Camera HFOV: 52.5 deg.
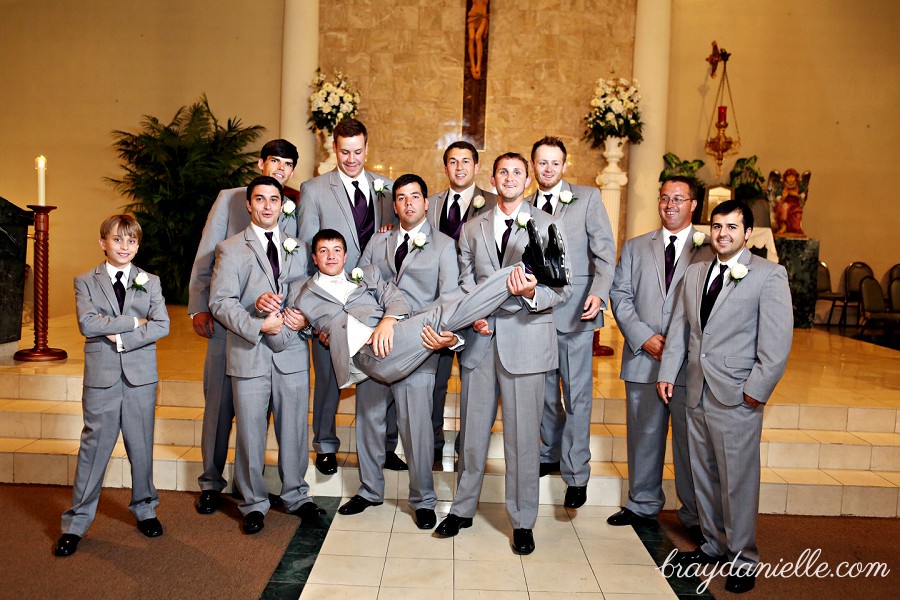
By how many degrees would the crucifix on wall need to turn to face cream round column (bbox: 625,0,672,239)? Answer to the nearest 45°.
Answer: approximately 90° to its left

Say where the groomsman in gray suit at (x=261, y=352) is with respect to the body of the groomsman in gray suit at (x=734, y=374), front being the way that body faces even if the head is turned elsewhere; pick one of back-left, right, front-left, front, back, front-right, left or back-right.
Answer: front-right

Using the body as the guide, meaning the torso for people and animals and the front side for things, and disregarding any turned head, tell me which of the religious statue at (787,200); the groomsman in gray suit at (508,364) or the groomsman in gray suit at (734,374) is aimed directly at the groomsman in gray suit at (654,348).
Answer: the religious statue

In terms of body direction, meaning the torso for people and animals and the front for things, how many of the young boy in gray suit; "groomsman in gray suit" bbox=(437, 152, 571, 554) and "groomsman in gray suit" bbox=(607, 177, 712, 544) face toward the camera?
3

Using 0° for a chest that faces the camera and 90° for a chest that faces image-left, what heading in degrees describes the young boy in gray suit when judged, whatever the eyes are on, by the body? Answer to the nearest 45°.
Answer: approximately 0°

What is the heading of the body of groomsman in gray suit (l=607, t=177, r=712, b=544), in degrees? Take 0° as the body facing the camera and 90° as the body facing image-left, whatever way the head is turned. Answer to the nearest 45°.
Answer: approximately 0°

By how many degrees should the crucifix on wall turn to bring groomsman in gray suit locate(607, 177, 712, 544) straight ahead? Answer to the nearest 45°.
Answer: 0° — it already faces them

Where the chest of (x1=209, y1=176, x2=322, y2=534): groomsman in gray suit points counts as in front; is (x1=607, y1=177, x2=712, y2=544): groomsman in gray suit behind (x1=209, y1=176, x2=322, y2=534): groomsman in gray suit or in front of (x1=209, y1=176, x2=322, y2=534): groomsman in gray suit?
in front

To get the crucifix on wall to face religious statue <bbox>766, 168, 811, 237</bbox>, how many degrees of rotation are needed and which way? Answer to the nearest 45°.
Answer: approximately 90° to its left

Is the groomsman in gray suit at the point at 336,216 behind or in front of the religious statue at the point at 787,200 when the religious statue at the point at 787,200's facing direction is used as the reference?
in front

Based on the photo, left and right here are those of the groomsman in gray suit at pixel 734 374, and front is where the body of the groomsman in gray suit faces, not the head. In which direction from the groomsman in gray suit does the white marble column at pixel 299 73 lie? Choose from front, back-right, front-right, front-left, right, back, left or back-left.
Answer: right

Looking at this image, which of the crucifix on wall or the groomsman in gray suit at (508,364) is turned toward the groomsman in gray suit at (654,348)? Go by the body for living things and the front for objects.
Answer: the crucifix on wall

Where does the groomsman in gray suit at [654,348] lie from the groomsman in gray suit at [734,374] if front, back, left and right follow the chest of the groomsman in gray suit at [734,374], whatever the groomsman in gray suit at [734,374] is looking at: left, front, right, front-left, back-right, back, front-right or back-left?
right

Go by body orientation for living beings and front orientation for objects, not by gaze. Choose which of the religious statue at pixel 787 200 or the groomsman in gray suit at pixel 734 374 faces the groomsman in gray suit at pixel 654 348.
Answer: the religious statue
